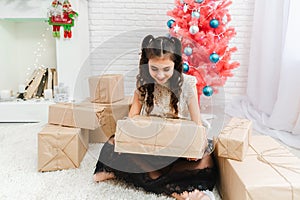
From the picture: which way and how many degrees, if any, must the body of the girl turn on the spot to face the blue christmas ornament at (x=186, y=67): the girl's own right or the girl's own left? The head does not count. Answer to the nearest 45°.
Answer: approximately 180°

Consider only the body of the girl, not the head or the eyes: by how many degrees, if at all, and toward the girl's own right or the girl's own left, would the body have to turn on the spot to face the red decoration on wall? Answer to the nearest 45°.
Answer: approximately 135° to the girl's own right

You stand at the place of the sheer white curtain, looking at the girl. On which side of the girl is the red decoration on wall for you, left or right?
right

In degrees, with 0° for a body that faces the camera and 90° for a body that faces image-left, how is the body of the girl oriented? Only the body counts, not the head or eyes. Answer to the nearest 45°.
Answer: approximately 0°

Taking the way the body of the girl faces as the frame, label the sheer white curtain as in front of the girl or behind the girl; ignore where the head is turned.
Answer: behind
